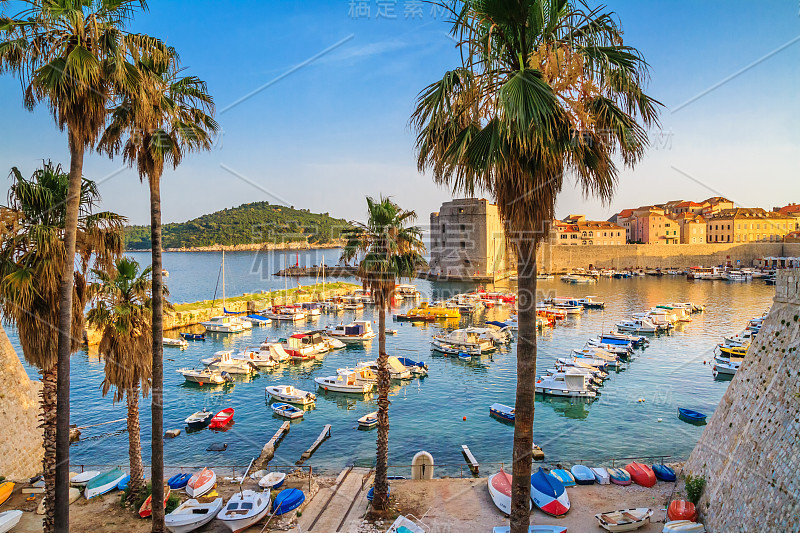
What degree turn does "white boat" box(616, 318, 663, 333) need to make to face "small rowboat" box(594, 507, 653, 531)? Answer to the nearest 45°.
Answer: approximately 90° to its left

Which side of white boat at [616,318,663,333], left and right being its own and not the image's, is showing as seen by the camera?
left

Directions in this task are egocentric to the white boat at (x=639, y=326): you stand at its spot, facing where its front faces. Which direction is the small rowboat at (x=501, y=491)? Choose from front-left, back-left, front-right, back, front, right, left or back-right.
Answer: left

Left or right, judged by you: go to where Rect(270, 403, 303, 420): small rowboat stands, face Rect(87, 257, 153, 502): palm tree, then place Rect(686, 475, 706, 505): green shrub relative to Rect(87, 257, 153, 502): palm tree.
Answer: left

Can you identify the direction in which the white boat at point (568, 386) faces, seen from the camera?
facing to the left of the viewer

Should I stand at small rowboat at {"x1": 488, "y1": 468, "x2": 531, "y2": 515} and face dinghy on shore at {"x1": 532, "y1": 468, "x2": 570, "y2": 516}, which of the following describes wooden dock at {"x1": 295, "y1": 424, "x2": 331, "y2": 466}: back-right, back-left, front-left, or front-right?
back-left

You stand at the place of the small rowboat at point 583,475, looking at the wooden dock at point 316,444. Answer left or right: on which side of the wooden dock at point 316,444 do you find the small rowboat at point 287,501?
left

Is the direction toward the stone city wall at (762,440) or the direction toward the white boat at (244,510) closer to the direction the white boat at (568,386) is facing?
the white boat

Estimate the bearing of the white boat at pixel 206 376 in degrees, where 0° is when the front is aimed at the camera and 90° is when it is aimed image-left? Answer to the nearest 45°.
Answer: approximately 90°
